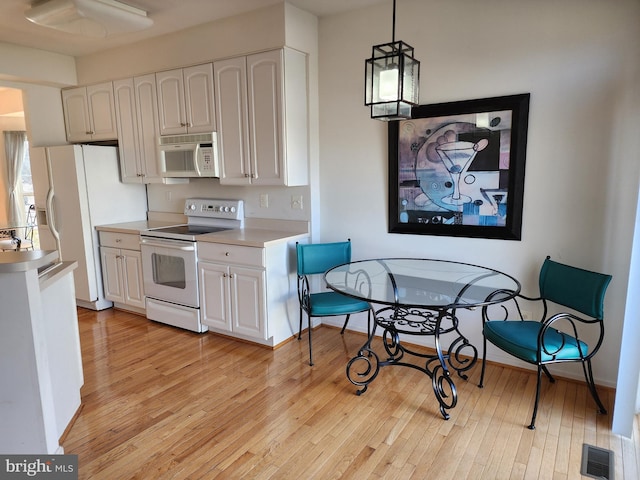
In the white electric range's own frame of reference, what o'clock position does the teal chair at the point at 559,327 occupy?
The teal chair is roughly at 9 o'clock from the white electric range.

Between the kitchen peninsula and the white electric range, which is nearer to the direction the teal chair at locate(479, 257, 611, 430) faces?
the kitchen peninsula

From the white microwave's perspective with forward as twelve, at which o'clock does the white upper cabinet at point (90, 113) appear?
The white upper cabinet is roughly at 3 o'clock from the white microwave.

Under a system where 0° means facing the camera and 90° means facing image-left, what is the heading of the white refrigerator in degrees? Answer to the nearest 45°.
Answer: approximately 45°

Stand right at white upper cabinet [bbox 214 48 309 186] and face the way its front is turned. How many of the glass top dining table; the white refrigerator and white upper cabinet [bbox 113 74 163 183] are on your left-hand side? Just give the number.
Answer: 1

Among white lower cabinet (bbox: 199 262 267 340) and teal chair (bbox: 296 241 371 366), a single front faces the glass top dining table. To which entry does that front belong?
the teal chair

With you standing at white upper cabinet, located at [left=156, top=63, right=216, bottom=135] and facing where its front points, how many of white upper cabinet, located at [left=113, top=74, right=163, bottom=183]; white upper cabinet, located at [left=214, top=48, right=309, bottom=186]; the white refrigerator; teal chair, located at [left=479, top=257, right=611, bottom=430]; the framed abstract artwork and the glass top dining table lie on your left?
4

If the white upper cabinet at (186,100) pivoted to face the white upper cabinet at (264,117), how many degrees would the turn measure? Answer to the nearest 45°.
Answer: approximately 90° to its left

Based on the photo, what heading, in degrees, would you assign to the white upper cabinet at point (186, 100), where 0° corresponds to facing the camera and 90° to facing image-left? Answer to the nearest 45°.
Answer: approximately 45°

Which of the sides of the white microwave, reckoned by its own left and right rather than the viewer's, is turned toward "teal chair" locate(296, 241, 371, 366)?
left

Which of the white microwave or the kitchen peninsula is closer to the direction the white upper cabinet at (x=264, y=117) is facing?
the kitchen peninsula

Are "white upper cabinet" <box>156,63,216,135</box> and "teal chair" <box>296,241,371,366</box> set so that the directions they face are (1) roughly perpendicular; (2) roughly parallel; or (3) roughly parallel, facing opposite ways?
roughly perpendicular

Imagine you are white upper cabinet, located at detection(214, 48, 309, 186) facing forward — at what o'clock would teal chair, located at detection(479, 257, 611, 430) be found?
The teal chair is roughly at 9 o'clock from the white upper cabinet.

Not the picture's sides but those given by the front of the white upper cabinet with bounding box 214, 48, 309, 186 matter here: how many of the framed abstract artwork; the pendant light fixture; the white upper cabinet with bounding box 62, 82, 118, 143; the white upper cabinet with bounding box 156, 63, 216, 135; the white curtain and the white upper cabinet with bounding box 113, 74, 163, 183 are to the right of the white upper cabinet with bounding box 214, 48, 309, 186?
4

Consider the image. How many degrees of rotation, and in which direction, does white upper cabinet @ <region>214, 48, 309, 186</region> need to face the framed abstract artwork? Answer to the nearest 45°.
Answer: approximately 90° to its left
